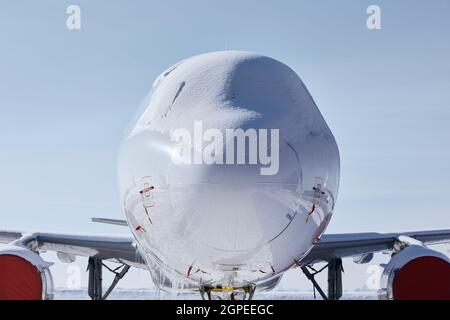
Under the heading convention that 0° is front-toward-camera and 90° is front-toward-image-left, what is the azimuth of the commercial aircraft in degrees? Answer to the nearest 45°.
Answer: approximately 0°
